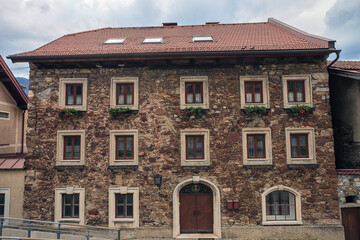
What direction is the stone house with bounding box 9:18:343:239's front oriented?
toward the camera

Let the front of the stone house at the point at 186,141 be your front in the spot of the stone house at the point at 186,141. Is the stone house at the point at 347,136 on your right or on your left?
on your left
